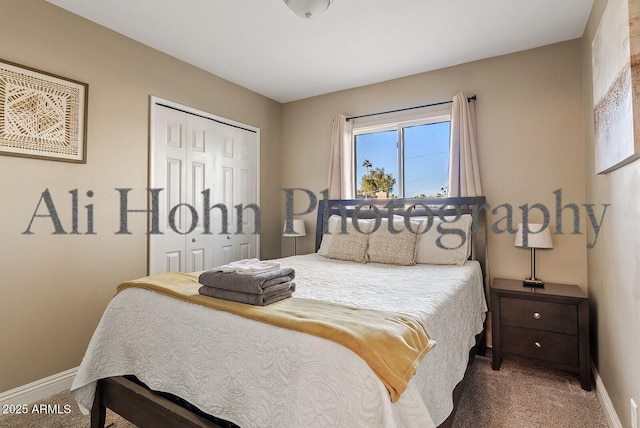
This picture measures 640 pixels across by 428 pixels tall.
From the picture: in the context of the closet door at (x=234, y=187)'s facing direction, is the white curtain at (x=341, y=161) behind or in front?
in front

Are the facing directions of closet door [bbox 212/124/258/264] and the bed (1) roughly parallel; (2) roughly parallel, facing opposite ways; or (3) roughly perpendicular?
roughly perpendicular

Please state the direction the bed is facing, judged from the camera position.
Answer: facing the viewer and to the left of the viewer

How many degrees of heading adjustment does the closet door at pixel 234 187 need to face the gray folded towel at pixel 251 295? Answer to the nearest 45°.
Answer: approximately 45° to its right

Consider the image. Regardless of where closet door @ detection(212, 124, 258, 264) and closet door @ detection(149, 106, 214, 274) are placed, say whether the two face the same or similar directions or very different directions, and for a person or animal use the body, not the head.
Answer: same or similar directions

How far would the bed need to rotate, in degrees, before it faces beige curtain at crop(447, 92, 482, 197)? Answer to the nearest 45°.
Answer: approximately 180°

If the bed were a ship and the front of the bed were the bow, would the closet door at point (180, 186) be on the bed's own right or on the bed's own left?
on the bed's own right

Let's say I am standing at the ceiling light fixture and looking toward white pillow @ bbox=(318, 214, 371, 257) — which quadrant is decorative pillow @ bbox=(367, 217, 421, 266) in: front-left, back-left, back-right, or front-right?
front-right

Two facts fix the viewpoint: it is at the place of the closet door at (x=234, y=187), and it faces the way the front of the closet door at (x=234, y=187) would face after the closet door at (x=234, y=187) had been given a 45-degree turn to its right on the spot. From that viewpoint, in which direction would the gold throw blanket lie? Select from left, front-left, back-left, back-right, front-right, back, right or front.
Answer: front

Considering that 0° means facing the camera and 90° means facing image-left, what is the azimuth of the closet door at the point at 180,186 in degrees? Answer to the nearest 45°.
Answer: approximately 315°

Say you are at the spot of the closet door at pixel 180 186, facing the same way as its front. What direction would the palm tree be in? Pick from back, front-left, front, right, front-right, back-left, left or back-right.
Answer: front-left

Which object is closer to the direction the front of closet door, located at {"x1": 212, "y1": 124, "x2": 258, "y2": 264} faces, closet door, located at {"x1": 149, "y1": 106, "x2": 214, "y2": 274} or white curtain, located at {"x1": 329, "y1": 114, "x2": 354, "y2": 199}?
the white curtain

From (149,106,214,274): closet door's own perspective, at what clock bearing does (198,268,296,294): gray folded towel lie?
The gray folded towel is roughly at 1 o'clock from the closet door.

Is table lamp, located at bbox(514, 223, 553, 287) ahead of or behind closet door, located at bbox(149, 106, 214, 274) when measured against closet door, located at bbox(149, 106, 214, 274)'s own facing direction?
ahead

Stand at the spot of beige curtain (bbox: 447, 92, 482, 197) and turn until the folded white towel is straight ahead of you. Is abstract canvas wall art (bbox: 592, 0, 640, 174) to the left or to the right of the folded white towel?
left

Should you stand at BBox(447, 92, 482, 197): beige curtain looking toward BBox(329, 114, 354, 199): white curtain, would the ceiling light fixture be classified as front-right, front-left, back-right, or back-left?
front-left
